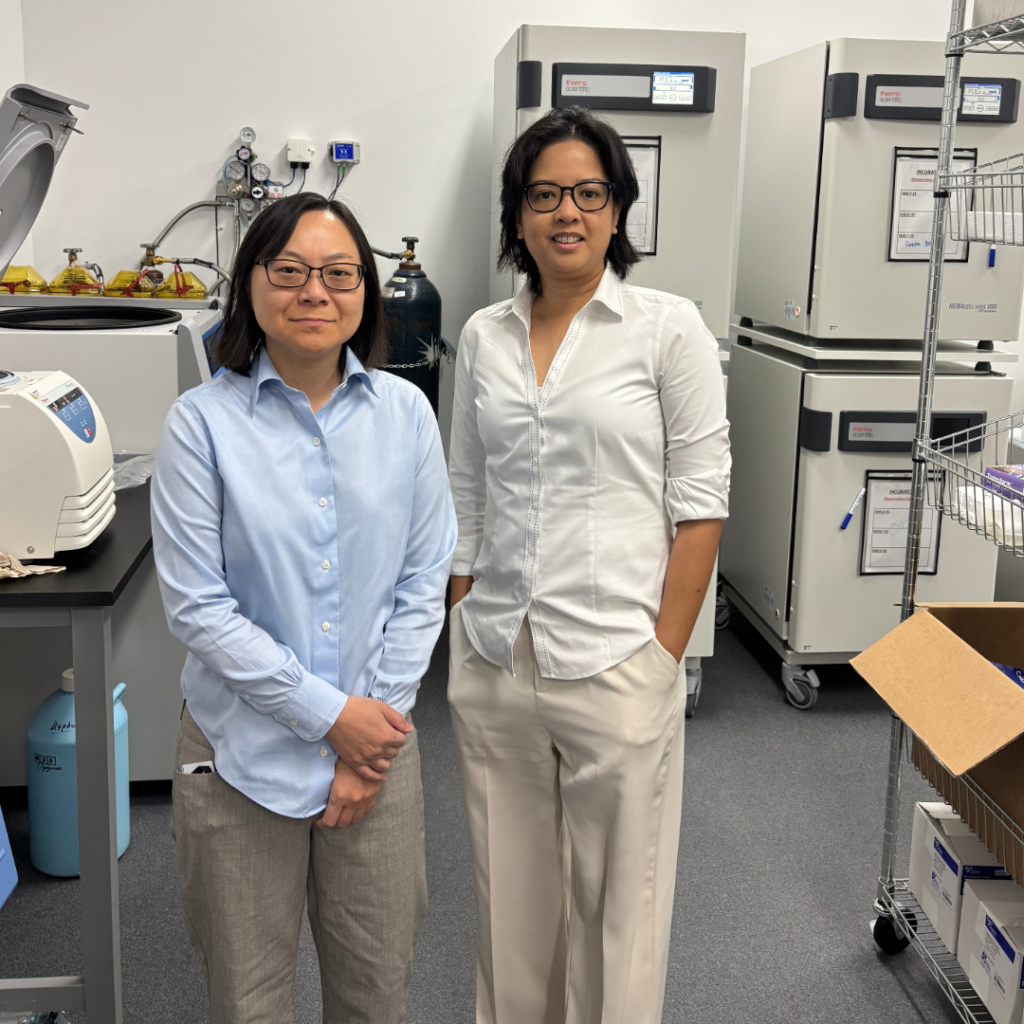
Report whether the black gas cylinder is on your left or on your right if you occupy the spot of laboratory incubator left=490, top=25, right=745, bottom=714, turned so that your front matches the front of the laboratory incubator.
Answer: on your right

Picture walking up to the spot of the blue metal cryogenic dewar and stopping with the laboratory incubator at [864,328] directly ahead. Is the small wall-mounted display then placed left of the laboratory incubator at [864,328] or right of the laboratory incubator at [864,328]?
left

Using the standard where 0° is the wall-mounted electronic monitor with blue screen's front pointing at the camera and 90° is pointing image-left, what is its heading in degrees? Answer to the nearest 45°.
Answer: approximately 0°
